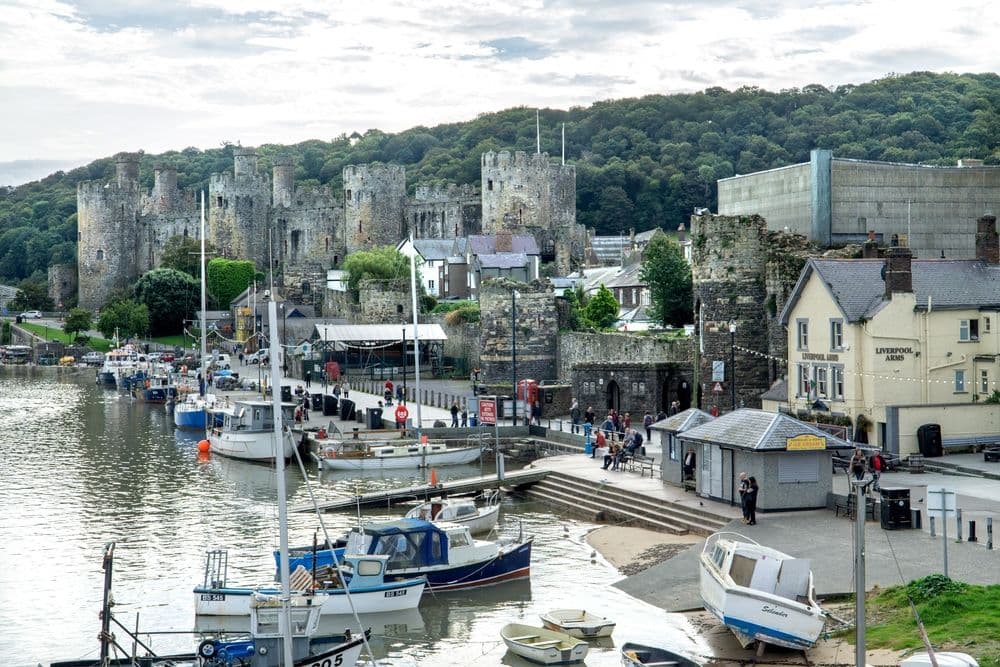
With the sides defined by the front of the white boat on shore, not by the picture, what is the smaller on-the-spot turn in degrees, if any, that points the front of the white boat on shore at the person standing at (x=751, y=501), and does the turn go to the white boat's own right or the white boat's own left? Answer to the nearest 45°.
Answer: approximately 45° to the white boat's own right

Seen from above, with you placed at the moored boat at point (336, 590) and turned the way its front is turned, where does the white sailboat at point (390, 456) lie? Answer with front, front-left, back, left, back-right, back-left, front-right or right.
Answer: left

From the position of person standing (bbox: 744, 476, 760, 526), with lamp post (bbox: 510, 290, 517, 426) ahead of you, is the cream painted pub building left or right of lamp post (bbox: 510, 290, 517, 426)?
right

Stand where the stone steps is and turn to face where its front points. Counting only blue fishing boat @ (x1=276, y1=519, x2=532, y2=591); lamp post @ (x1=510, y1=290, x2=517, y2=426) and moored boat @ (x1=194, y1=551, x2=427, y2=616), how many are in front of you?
2

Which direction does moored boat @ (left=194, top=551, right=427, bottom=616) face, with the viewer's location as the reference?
facing to the right of the viewer

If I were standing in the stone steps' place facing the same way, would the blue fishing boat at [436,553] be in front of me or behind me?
in front

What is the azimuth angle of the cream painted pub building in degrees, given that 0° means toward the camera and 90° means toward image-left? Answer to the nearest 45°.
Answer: approximately 45°

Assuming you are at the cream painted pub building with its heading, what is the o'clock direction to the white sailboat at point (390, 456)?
The white sailboat is roughly at 2 o'clock from the cream painted pub building.

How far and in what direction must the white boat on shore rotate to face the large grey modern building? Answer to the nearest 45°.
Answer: approximately 45° to its right

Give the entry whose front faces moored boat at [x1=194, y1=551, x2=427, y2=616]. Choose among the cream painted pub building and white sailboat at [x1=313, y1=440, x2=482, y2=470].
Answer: the cream painted pub building
